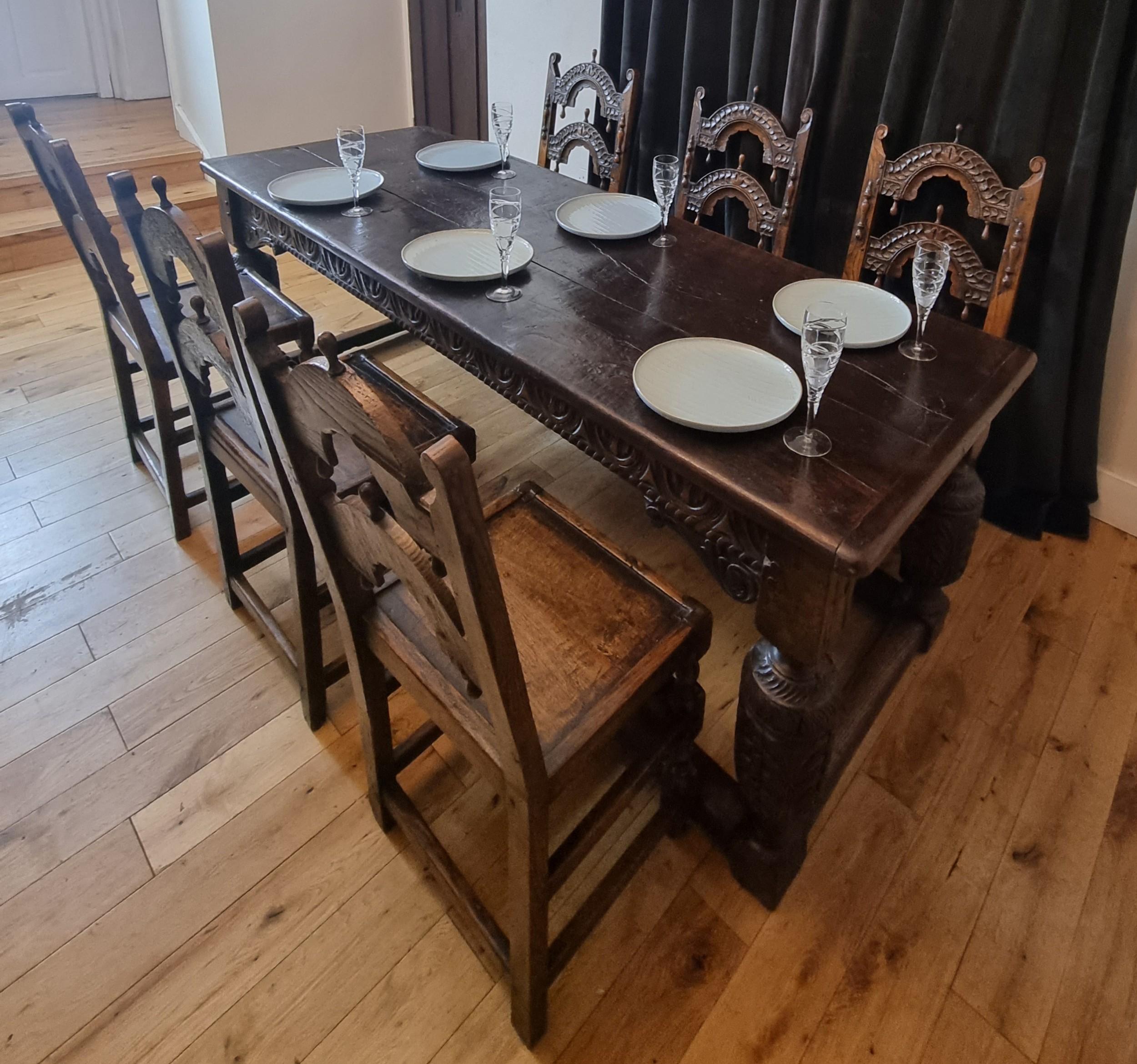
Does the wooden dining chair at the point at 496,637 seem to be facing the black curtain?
yes

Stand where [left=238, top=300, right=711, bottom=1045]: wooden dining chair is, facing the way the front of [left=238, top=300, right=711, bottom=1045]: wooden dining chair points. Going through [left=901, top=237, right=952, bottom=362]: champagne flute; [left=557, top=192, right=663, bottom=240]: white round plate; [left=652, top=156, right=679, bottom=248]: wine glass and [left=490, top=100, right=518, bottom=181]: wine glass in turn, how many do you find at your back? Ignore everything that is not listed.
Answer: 0

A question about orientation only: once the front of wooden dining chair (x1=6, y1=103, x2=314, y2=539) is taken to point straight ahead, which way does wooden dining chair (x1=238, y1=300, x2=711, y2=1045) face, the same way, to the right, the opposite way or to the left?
the same way

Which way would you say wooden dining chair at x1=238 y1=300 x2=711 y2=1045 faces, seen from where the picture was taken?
facing away from the viewer and to the right of the viewer

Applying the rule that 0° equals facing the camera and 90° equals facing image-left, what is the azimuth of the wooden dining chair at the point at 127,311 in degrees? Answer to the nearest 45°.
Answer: approximately 225°

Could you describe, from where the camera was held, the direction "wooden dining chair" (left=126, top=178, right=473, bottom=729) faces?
facing away from the viewer and to the right of the viewer

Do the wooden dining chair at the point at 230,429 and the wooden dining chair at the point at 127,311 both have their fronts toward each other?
no

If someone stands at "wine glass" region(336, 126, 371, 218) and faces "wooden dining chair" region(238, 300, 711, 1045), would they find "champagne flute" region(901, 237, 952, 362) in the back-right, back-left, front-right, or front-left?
front-left

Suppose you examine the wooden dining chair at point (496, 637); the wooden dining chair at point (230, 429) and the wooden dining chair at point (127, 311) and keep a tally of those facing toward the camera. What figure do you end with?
0

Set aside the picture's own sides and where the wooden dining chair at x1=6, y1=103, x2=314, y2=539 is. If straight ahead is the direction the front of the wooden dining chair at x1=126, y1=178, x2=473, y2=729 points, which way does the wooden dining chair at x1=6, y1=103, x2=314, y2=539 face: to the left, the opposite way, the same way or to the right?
the same way

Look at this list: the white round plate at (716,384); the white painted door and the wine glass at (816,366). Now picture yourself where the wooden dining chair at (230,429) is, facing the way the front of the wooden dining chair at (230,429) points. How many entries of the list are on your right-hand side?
2

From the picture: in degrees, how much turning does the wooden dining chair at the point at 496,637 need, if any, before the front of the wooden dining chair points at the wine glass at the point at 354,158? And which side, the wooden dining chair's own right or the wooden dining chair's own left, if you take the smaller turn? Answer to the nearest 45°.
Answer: approximately 45° to the wooden dining chair's own left

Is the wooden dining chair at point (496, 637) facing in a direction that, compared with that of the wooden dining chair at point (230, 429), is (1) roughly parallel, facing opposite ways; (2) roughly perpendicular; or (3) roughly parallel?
roughly parallel

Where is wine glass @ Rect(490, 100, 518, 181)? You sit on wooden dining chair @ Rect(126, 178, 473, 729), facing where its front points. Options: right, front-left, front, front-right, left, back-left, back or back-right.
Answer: front

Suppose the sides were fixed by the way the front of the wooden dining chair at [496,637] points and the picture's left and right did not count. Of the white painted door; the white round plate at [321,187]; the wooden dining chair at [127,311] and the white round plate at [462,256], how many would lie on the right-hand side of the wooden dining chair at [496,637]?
0

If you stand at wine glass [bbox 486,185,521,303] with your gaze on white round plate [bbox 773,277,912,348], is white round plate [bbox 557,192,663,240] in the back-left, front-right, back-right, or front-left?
front-left

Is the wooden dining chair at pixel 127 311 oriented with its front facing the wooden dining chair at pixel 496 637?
no

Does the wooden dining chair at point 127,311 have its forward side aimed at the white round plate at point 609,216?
no

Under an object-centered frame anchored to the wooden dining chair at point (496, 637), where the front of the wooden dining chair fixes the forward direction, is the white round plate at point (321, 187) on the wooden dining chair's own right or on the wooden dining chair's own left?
on the wooden dining chair's own left
